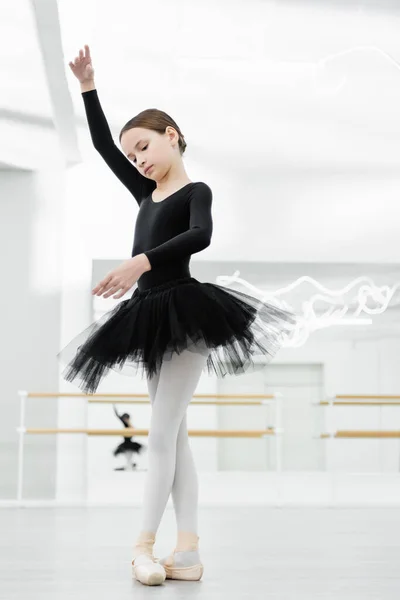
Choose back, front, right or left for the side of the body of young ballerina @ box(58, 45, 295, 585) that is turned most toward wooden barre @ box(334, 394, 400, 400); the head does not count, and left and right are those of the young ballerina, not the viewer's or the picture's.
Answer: back

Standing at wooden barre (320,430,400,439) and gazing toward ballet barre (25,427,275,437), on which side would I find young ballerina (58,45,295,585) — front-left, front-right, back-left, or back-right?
front-left

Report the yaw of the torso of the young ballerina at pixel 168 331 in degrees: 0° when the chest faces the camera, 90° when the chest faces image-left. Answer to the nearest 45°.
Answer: approximately 45°

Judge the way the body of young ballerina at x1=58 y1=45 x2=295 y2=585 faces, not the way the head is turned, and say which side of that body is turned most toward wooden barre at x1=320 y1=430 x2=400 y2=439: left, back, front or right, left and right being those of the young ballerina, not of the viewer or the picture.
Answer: back

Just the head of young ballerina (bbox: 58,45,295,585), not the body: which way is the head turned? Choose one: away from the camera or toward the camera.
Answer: toward the camera

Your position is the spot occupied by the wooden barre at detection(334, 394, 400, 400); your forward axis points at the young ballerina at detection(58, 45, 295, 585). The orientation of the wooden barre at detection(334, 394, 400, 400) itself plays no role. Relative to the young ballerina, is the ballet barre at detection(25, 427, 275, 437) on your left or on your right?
right

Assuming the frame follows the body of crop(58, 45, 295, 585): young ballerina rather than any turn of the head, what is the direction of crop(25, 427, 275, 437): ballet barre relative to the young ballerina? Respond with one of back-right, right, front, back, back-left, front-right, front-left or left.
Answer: back-right
